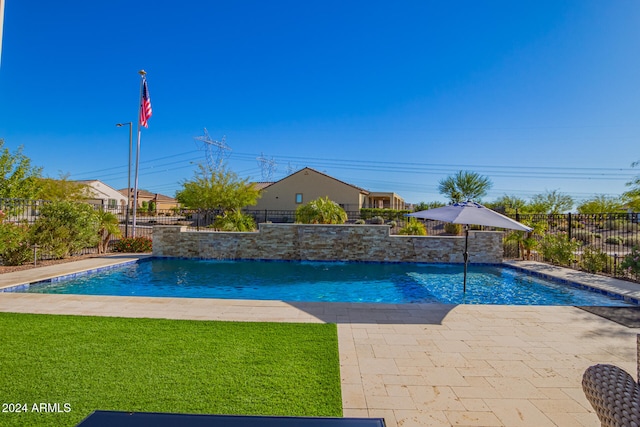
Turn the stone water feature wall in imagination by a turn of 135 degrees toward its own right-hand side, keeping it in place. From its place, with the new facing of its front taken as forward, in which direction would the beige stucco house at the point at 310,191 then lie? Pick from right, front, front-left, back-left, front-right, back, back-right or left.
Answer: front-right

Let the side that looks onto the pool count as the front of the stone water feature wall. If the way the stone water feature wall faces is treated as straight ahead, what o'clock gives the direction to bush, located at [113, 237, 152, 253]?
The bush is roughly at 3 o'clock from the stone water feature wall.

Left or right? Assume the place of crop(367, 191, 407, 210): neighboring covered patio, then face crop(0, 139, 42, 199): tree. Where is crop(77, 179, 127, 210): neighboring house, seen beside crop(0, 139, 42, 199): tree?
right

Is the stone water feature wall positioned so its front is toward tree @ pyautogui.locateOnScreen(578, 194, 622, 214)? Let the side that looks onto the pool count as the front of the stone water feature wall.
no

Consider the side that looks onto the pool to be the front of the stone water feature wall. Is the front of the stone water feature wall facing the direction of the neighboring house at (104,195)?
no

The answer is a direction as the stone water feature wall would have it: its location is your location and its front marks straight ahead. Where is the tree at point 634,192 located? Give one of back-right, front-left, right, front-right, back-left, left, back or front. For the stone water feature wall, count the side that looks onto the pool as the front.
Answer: left

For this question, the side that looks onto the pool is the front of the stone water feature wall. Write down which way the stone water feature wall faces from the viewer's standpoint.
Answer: facing the viewer

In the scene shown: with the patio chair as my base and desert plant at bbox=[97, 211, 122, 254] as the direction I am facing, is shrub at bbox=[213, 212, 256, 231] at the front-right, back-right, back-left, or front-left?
front-right

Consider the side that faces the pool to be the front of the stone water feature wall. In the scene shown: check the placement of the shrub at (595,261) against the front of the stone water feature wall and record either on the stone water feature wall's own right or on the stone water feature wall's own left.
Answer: on the stone water feature wall's own left

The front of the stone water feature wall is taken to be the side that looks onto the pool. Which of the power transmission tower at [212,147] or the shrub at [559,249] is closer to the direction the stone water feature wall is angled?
the shrub

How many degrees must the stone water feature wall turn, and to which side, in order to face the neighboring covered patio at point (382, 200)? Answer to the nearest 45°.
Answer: approximately 180°

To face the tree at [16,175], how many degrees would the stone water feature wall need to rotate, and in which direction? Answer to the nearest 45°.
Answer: approximately 90° to its right

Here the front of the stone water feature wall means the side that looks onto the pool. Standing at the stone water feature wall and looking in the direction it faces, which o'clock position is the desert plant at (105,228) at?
The desert plant is roughly at 3 o'clock from the stone water feature wall.

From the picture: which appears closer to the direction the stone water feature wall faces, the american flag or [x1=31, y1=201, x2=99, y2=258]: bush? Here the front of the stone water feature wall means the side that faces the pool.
the bush

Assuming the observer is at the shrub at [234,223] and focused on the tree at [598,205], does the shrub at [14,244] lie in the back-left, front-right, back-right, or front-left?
back-right

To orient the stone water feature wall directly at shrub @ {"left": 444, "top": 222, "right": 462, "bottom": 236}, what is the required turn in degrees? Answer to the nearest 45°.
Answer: approximately 135° to its left

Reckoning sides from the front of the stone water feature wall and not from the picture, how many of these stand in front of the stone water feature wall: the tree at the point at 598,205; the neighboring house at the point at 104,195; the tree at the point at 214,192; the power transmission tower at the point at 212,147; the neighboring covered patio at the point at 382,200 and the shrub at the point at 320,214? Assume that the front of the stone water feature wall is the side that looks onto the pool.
0
